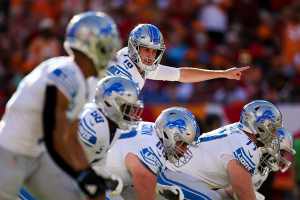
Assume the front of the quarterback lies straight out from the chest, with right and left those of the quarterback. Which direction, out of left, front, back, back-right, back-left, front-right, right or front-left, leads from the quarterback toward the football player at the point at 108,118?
front-right

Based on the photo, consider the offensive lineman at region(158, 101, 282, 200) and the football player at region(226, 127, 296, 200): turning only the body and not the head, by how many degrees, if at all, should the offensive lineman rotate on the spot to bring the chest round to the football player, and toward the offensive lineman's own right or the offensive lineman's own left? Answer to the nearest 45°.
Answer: approximately 45° to the offensive lineman's own left

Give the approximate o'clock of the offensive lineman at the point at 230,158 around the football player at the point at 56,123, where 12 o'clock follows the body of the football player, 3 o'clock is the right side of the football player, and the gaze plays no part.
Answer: The offensive lineman is roughly at 11 o'clock from the football player.

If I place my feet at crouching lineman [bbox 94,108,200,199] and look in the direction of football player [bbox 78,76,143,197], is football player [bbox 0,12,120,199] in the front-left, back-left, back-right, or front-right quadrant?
front-left

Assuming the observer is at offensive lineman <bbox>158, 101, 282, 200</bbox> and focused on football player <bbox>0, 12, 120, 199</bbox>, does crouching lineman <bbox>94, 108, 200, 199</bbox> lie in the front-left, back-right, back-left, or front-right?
front-right

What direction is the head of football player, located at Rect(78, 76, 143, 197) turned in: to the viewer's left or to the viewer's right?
to the viewer's right

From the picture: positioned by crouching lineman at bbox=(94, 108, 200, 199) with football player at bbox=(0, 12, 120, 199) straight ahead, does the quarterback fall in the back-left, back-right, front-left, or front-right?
back-right

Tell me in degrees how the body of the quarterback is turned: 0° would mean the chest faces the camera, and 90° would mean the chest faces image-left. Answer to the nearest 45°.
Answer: approximately 315°

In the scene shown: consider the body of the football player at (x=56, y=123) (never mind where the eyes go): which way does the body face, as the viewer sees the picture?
to the viewer's right

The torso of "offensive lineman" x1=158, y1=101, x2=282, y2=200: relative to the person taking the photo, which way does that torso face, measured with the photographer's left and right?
facing to the right of the viewer
